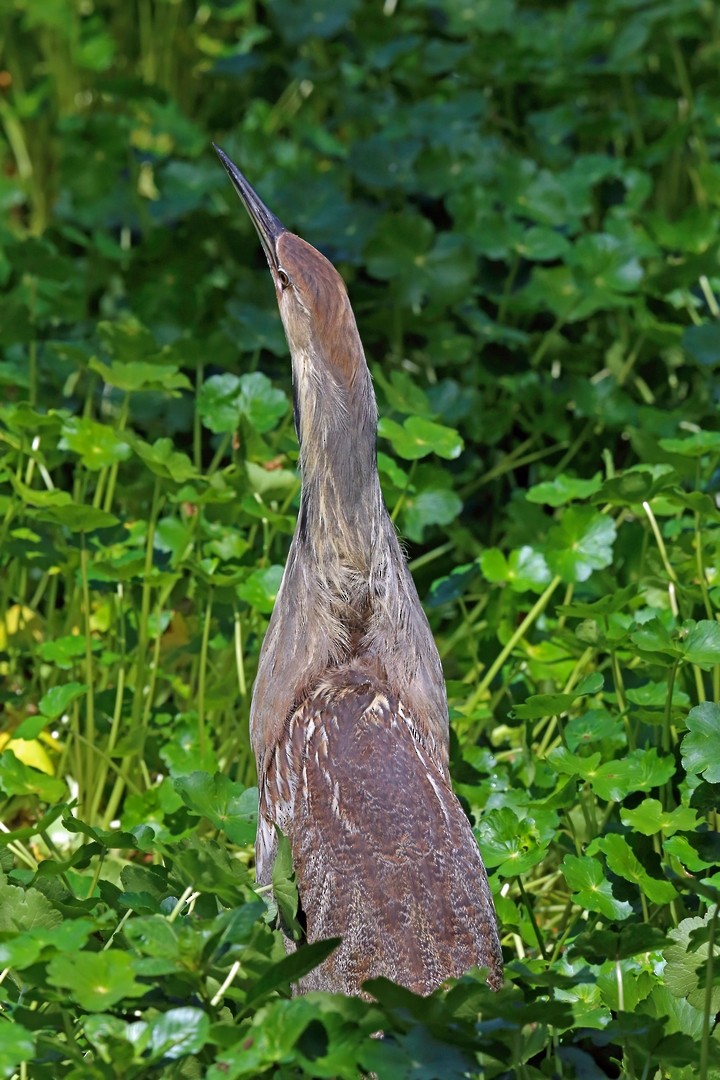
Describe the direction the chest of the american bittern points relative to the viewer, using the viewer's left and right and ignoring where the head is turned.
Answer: facing away from the viewer and to the left of the viewer
